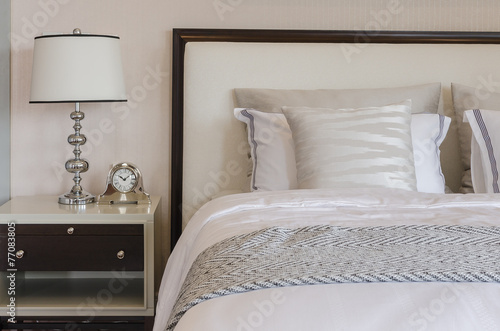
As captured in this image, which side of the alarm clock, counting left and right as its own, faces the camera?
front

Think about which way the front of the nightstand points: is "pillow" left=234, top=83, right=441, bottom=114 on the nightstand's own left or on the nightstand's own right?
on the nightstand's own left

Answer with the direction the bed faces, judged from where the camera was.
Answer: facing the viewer

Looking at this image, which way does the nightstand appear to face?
toward the camera

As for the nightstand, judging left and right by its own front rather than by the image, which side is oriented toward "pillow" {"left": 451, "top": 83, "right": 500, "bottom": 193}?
left

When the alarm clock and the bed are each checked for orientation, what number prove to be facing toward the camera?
2

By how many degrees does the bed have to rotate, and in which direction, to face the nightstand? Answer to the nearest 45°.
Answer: approximately 90° to its right

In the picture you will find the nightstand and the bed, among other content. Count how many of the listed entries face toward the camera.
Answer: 2
